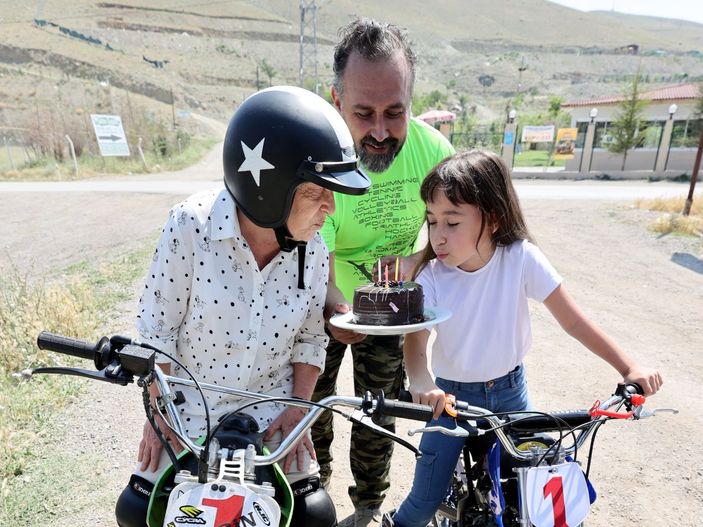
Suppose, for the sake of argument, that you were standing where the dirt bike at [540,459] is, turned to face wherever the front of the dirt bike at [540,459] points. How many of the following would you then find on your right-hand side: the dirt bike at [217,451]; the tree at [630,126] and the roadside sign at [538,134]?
1

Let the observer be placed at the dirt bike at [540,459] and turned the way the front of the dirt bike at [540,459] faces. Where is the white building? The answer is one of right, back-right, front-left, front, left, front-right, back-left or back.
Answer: back-left

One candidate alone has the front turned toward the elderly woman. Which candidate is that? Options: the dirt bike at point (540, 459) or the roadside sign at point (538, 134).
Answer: the roadside sign

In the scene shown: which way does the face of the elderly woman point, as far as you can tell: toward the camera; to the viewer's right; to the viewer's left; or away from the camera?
to the viewer's right

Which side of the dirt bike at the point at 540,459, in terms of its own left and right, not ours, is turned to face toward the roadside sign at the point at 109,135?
back

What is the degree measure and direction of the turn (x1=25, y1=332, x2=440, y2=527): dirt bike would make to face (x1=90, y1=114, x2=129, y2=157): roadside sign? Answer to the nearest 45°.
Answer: approximately 180°

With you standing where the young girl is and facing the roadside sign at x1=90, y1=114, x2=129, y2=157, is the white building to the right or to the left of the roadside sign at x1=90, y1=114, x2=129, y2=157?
right

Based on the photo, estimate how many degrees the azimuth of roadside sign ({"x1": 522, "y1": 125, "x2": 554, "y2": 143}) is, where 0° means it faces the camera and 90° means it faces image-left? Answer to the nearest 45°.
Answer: approximately 0°

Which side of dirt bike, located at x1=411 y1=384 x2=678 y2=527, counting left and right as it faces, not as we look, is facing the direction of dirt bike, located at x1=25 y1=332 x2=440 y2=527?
right

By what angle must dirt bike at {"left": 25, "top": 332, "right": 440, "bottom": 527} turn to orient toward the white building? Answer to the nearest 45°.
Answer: approximately 135° to its left

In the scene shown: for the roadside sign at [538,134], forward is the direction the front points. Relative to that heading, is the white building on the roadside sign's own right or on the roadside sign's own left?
on the roadside sign's own left

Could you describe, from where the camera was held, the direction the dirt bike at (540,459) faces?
facing the viewer and to the right of the viewer

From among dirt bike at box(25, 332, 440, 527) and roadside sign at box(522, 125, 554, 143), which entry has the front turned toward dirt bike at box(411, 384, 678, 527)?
the roadside sign

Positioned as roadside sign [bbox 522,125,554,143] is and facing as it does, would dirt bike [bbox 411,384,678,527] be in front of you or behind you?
in front

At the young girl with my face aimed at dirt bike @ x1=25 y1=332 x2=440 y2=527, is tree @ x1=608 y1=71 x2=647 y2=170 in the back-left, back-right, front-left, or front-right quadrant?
back-right
